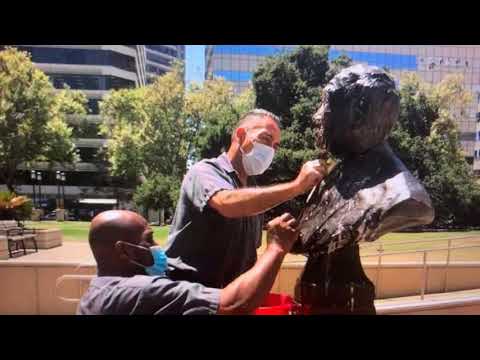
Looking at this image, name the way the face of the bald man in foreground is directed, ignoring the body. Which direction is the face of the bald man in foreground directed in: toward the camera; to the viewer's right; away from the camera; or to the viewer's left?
to the viewer's right

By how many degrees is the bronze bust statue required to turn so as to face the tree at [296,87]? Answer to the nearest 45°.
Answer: approximately 90° to its right

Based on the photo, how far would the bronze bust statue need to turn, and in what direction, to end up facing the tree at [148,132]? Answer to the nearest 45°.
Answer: approximately 45° to its right

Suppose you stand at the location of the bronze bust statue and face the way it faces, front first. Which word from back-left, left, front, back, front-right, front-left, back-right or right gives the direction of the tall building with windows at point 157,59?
front-right

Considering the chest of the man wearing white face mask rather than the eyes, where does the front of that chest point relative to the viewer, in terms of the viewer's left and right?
facing the viewer and to the right of the viewer

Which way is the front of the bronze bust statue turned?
to the viewer's left

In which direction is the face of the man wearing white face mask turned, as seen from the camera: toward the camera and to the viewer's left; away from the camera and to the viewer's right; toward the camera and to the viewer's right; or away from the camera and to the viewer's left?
toward the camera and to the viewer's right

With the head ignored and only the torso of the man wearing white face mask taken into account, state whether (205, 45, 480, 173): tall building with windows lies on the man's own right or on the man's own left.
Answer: on the man's own left

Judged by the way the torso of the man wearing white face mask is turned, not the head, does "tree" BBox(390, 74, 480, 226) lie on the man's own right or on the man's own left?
on the man's own left

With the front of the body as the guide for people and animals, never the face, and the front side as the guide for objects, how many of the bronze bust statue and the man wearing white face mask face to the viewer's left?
1

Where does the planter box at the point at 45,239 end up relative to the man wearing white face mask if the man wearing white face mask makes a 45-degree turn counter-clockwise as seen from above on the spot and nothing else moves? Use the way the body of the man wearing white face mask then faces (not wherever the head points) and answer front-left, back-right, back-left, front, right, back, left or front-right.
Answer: back-left

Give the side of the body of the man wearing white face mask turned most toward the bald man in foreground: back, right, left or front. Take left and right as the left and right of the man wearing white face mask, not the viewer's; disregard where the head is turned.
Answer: right
